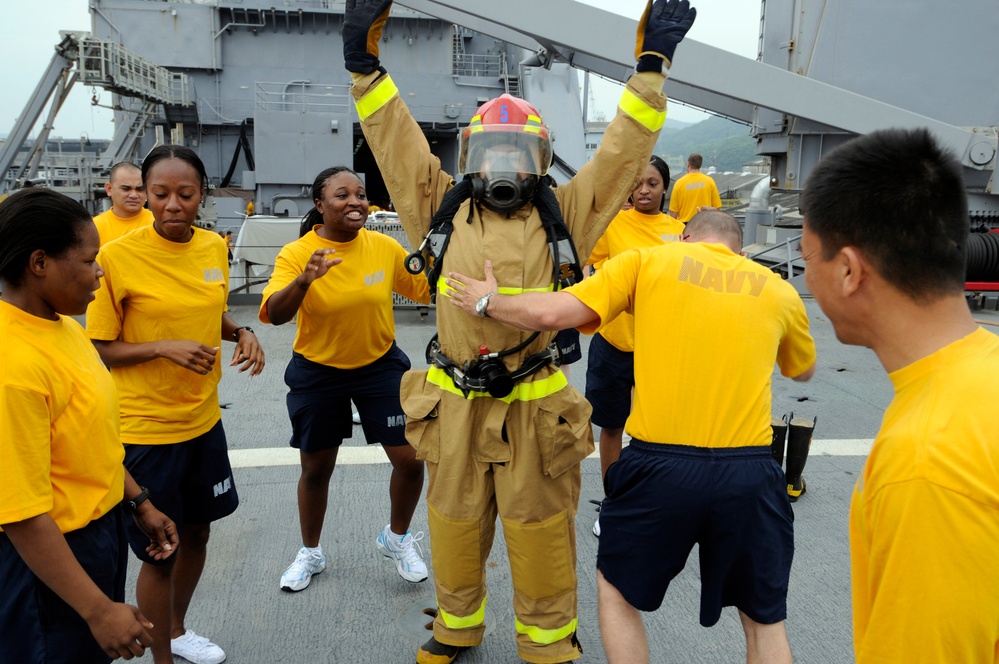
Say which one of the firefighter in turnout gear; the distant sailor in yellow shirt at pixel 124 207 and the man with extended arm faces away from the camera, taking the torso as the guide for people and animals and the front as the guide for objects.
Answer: the man with extended arm

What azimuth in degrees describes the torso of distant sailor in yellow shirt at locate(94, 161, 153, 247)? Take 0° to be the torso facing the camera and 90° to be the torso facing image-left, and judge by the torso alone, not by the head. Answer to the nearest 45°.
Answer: approximately 315°

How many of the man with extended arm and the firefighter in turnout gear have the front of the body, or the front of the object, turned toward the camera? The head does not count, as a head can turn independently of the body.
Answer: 1

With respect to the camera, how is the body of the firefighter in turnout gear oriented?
toward the camera

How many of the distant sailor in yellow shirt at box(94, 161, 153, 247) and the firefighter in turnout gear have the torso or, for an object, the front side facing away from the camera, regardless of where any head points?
0

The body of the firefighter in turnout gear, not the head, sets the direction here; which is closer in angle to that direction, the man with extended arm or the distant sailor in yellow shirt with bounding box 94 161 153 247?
the man with extended arm

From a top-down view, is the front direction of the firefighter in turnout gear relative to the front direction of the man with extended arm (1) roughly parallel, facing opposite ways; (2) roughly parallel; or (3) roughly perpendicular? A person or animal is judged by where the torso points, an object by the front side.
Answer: roughly parallel, facing opposite ways

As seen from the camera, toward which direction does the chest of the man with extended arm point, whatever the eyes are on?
away from the camera

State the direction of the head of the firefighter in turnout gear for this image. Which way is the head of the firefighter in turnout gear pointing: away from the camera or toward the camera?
toward the camera

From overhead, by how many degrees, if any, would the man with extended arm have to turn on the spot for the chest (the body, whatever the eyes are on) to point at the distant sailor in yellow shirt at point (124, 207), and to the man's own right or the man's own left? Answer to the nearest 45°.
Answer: approximately 45° to the man's own left

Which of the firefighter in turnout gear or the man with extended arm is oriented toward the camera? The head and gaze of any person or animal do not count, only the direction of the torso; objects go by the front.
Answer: the firefighter in turnout gear

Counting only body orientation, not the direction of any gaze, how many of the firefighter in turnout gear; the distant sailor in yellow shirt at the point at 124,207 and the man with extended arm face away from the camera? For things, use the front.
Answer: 1

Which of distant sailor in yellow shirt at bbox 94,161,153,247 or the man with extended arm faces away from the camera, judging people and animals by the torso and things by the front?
the man with extended arm

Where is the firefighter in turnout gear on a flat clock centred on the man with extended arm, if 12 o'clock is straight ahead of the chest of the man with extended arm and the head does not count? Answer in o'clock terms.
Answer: The firefighter in turnout gear is roughly at 10 o'clock from the man with extended arm.
